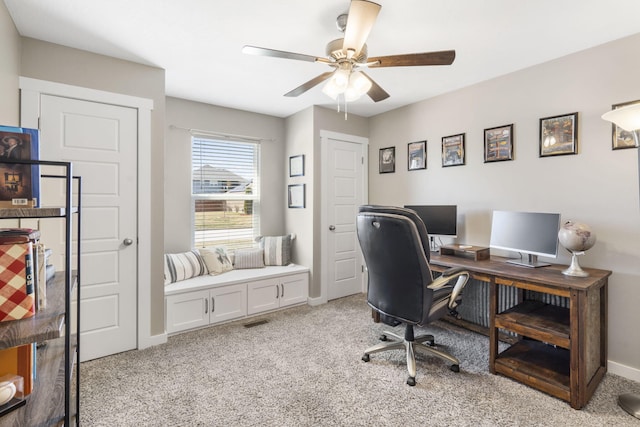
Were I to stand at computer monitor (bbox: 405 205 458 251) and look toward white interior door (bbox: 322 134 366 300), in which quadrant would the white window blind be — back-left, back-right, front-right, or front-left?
front-left

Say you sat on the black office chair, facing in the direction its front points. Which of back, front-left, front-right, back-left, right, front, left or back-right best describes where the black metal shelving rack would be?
back

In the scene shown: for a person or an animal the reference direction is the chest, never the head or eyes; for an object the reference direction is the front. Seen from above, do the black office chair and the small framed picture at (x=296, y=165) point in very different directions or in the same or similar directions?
very different directions

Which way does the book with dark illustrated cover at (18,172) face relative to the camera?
toward the camera

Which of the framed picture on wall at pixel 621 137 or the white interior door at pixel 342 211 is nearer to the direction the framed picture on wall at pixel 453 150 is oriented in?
the white interior door

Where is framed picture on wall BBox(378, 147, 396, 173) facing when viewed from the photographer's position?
facing the viewer and to the left of the viewer

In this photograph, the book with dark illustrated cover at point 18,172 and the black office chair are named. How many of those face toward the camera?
1

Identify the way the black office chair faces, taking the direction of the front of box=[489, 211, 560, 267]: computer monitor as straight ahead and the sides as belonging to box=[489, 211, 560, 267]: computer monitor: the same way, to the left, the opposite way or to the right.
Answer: the opposite way

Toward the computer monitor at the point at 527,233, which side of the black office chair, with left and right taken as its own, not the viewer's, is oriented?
front

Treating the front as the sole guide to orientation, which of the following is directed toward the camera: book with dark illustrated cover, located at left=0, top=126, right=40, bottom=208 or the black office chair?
the book with dark illustrated cover

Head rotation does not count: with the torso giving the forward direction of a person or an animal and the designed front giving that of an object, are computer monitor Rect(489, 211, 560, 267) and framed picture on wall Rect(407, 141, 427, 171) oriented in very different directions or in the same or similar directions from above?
same or similar directions

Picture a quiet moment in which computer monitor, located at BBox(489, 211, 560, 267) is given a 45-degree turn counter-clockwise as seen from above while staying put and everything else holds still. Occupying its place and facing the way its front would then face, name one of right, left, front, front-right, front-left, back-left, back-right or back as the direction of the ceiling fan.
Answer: front-right

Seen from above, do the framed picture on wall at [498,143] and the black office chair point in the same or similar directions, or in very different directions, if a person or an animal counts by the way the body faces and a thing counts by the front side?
very different directions

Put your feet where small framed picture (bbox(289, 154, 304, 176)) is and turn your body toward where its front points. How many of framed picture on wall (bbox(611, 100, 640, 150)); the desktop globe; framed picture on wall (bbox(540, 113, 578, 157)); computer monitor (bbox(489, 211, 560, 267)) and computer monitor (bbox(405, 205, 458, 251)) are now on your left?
5

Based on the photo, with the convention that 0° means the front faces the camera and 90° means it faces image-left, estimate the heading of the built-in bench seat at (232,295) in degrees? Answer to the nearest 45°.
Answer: approximately 315°

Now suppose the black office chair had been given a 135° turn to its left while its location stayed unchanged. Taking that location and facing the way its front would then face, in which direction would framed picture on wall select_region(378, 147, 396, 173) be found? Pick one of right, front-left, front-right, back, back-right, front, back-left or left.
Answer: right
